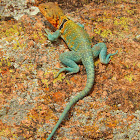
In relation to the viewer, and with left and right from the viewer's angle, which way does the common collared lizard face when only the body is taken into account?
facing away from the viewer and to the left of the viewer

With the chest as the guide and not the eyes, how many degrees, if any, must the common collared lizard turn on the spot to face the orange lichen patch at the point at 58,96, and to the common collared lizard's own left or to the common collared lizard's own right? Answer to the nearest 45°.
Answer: approximately 135° to the common collared lizard's own left
